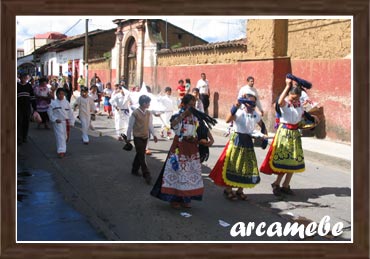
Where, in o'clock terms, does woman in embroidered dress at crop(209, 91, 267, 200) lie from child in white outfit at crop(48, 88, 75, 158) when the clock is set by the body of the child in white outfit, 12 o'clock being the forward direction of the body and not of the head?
The woman in embroidered dress is roughly at 11 o'clock from the child in white outfit.

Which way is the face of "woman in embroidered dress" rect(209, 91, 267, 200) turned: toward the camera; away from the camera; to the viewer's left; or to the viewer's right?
toward the camera

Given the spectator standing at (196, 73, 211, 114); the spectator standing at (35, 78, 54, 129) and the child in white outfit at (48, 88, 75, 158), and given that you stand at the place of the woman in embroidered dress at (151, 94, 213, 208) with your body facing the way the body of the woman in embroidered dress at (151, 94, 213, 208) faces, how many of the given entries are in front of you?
0

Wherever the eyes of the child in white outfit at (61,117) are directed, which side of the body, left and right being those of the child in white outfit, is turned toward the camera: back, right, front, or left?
front

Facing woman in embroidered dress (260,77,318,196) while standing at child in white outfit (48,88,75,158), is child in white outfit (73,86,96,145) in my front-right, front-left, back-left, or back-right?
back-left

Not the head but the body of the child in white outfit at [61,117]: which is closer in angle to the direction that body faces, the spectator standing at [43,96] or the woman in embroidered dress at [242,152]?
the woman in embroidered dress

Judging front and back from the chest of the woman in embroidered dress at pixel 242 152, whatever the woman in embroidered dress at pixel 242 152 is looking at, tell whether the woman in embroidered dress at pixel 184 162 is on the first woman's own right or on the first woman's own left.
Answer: on the first woman's own right

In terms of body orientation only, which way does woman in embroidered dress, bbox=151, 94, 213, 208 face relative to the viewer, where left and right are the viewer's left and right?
facing the viewer and to the right of the viewer
